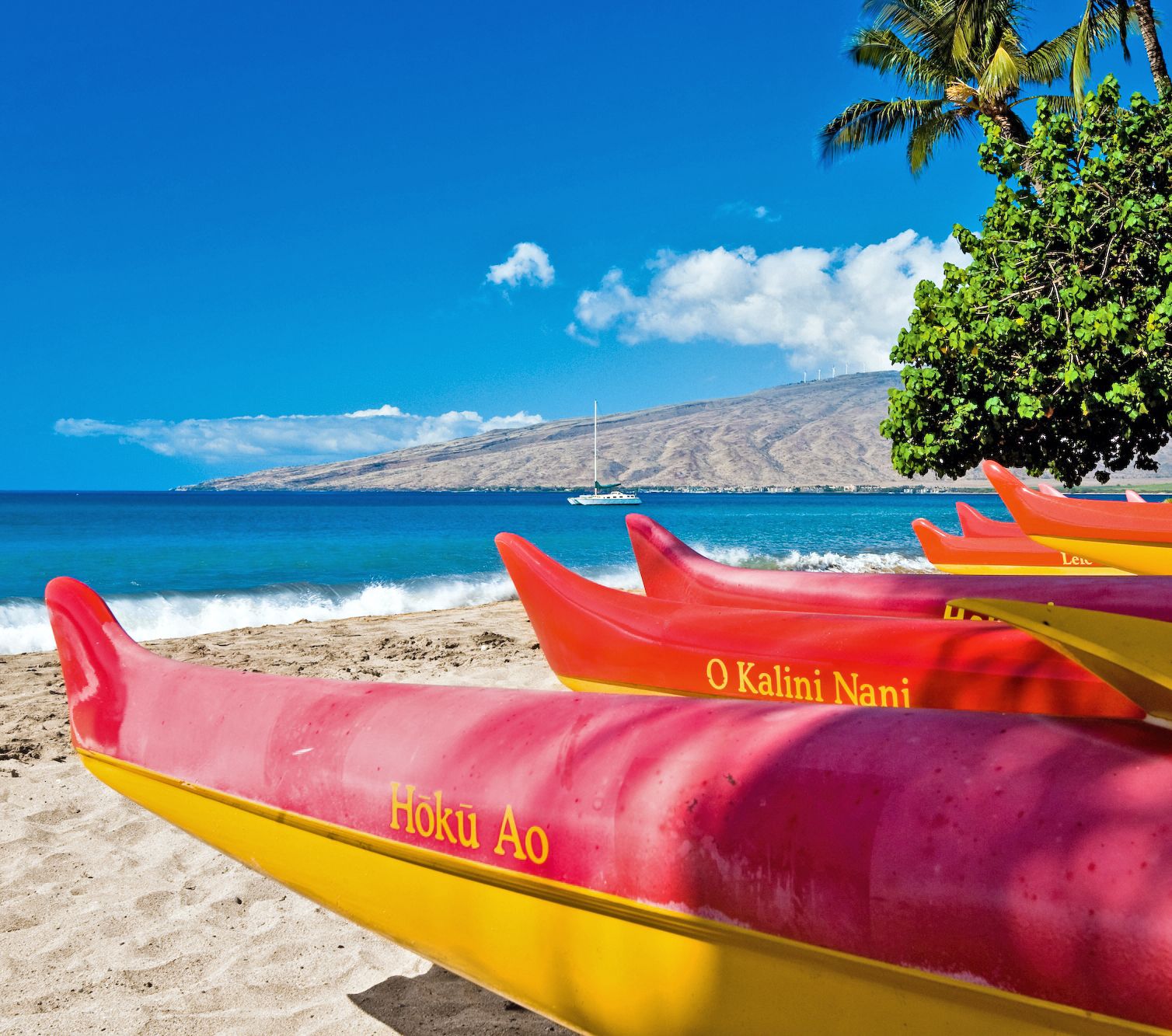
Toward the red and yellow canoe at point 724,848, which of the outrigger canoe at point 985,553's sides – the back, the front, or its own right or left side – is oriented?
left

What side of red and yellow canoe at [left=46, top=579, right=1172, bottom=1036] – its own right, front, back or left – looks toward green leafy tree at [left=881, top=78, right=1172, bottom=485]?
right

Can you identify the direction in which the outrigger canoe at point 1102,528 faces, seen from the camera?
facing to the left of the viewer

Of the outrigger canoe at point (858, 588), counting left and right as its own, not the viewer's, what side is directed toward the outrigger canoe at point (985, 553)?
right

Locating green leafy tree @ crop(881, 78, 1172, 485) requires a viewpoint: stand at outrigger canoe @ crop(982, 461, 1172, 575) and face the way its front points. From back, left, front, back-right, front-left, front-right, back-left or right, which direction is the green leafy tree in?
right

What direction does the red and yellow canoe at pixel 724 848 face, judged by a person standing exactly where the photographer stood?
facing away from the viewer and to the left of the viewer

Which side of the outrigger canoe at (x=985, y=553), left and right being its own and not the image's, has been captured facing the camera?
left

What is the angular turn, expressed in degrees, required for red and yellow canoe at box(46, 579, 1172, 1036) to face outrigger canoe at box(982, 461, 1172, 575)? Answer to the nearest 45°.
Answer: approximately 90° to its right

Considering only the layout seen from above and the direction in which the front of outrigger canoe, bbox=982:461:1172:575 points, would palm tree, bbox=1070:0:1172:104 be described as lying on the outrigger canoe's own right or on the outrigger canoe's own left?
on the outrigger canoe's own right

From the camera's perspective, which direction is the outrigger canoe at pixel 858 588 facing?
to the viewer's left

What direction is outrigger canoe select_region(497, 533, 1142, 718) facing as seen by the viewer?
to the viewer's left

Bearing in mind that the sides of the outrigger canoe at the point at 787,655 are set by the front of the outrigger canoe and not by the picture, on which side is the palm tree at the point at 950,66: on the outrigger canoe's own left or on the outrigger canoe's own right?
on the outrigger canoe's own right
